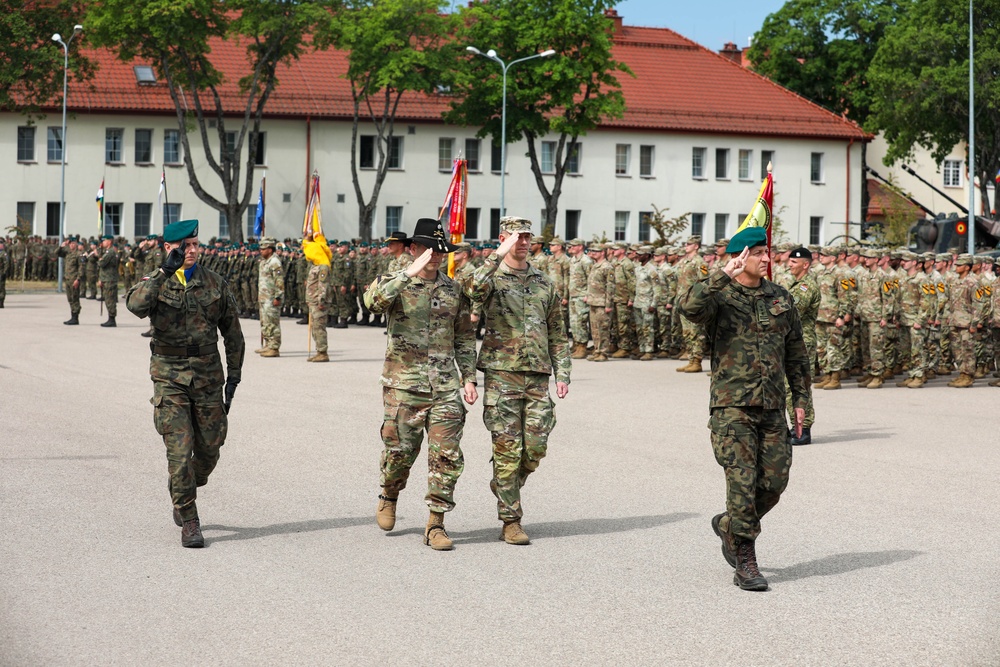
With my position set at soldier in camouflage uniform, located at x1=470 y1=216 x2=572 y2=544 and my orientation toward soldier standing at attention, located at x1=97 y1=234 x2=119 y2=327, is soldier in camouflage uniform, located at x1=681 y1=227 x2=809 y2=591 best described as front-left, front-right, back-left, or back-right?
back-right

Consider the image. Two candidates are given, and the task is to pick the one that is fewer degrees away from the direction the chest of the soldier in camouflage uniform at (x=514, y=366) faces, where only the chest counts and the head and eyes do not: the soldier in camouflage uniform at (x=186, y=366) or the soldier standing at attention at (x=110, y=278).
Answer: the soldier in camouflage uniform

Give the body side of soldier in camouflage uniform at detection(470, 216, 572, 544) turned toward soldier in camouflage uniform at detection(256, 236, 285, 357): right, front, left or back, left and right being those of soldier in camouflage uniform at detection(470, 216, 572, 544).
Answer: back

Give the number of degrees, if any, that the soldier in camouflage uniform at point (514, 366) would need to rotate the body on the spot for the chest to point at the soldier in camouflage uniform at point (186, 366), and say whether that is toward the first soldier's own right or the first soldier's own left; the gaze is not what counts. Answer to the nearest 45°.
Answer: approximately 90° to the first soldier's own right

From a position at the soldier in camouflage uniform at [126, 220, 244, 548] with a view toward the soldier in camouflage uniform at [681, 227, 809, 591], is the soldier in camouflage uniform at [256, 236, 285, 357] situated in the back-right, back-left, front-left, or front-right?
back-left

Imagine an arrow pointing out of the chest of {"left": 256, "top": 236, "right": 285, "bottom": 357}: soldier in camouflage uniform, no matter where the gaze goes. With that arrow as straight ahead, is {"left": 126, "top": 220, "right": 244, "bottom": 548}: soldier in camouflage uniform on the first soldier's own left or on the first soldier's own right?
on the first soldier's own left

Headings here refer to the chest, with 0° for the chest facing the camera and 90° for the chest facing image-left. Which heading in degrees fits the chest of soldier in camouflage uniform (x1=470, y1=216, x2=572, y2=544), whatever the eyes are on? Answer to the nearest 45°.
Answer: approximately 0°
